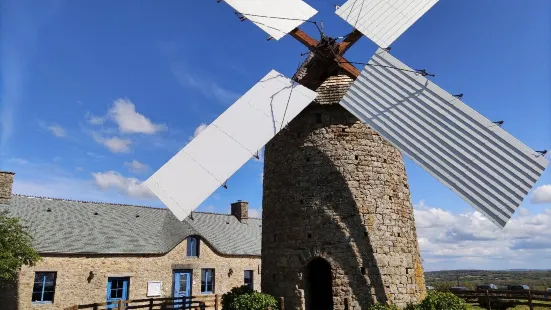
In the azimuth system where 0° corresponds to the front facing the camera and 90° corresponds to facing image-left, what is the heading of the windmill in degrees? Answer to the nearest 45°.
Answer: approximately 0°

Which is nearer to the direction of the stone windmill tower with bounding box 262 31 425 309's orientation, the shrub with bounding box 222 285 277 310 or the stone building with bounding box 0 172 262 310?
the shrub

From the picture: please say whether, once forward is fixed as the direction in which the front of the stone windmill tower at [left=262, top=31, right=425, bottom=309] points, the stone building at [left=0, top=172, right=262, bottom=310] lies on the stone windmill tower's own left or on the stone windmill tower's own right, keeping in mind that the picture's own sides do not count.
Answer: on the stone windmill tower's own right

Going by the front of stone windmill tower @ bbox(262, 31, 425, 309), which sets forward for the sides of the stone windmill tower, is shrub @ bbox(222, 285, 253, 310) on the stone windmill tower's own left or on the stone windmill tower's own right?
on the stone windmill tower's own right
